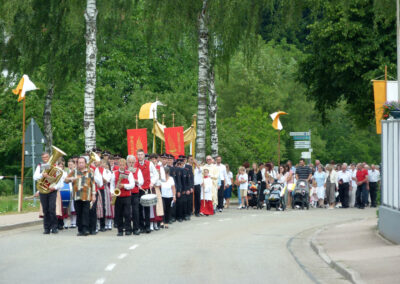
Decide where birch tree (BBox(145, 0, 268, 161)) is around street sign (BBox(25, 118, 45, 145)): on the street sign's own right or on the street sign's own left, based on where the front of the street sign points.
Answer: on the street sign's own right

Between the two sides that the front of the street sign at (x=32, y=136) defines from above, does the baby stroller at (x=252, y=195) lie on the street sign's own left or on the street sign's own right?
on the street sign's own right

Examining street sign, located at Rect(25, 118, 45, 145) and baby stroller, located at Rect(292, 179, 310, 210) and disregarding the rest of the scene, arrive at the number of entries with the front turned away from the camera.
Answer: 1

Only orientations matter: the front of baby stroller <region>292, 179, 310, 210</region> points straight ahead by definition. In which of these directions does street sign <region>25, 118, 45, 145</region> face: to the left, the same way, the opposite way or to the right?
the opposite way

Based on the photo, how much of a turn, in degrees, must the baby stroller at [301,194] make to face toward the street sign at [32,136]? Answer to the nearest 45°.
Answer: approximately 45° to its right

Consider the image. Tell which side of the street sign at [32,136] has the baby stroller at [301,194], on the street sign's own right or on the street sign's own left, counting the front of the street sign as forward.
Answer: on the street sign's own right

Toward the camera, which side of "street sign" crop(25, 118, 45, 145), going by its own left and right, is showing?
back

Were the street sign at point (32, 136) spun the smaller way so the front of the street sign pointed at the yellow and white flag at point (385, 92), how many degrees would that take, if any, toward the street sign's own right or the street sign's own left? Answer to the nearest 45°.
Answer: approximately 135° to the street sign's own right
